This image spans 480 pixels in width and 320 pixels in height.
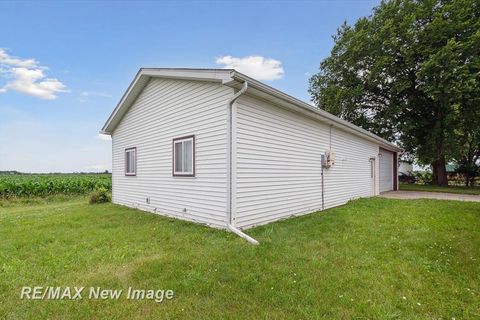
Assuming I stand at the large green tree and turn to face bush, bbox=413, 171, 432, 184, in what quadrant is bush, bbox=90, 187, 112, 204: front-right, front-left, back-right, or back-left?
back-left

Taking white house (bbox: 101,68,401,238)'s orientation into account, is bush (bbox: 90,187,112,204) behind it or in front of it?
behind
